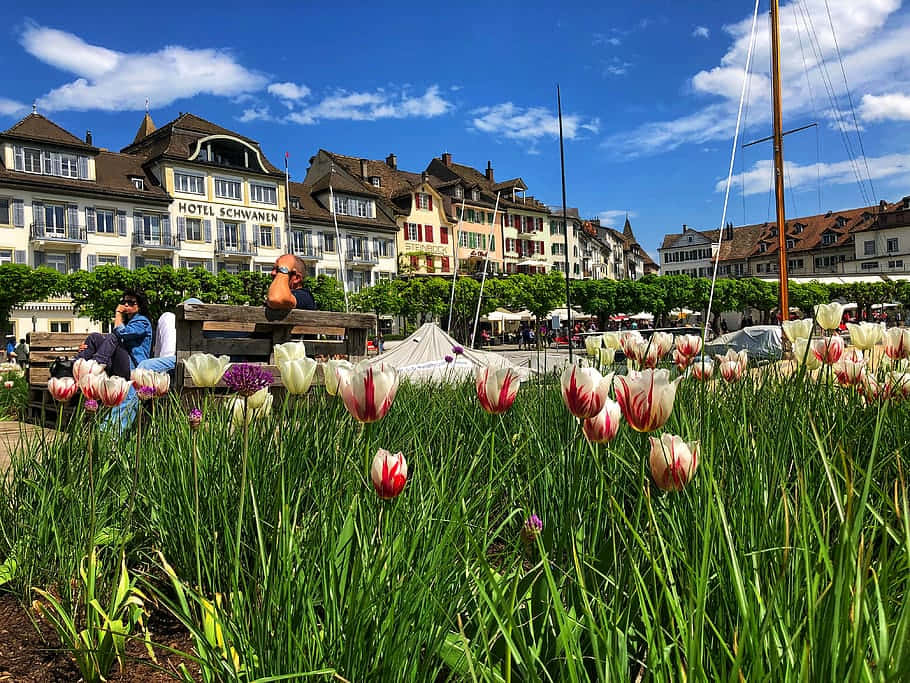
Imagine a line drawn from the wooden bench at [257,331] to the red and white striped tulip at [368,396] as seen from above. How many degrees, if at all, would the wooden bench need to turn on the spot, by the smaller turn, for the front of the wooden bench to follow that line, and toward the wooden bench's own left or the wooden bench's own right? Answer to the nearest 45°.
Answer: approximately 180°

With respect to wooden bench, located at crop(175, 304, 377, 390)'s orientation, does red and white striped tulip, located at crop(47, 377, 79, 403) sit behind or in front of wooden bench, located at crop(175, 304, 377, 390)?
behind

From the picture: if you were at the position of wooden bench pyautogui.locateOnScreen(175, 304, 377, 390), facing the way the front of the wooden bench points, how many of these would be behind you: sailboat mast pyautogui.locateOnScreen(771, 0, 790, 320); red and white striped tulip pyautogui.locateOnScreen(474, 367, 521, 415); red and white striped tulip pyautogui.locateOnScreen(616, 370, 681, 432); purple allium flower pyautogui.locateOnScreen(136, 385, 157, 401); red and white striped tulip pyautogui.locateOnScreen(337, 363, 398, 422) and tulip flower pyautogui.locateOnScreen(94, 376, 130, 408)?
5

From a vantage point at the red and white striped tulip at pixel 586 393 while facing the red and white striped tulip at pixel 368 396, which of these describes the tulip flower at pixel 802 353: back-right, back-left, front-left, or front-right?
back-right

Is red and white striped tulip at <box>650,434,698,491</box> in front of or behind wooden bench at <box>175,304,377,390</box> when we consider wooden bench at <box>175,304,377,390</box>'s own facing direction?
behind

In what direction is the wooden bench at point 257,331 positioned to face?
away from the camera

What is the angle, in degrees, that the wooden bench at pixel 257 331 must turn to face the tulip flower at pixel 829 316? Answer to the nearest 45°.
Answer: approximately 135° to its right

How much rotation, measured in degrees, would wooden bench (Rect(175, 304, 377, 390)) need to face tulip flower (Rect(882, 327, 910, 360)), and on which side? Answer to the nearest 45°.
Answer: approximately 135° to its right

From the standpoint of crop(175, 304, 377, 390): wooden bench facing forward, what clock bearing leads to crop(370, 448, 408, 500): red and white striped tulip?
The red and white striped tulip is roughly at 6 o'clock from the wooden bench.

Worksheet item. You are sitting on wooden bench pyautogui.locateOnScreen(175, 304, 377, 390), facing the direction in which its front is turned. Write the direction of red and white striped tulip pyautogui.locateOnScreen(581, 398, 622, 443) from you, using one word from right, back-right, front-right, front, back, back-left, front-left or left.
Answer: back

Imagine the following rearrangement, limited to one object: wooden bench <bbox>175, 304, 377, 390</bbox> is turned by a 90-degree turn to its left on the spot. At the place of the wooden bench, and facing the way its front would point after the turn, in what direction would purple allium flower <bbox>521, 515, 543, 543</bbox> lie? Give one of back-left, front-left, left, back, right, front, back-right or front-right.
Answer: left

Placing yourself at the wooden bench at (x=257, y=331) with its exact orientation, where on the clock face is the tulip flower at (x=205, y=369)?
The tulip flower is roughly at 6 o'clock from the wooden bench.

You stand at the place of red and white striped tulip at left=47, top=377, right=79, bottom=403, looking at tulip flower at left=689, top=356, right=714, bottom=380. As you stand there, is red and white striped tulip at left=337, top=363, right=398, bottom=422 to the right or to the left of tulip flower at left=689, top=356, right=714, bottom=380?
right

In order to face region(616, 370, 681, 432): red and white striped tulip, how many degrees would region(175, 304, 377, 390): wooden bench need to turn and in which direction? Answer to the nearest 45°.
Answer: approximately 180°

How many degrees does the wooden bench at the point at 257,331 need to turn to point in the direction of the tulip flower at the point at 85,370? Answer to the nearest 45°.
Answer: approximately 180°
